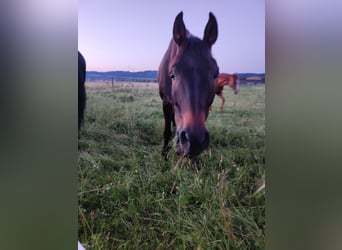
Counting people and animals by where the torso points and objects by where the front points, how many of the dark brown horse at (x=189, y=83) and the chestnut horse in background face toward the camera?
1

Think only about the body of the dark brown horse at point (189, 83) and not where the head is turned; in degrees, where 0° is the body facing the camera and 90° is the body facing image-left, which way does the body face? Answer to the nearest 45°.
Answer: approximately 0°

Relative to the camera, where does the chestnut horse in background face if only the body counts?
to the viewer's right

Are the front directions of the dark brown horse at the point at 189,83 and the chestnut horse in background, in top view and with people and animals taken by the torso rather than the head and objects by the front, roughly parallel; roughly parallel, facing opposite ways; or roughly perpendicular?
roughly perpendicular
